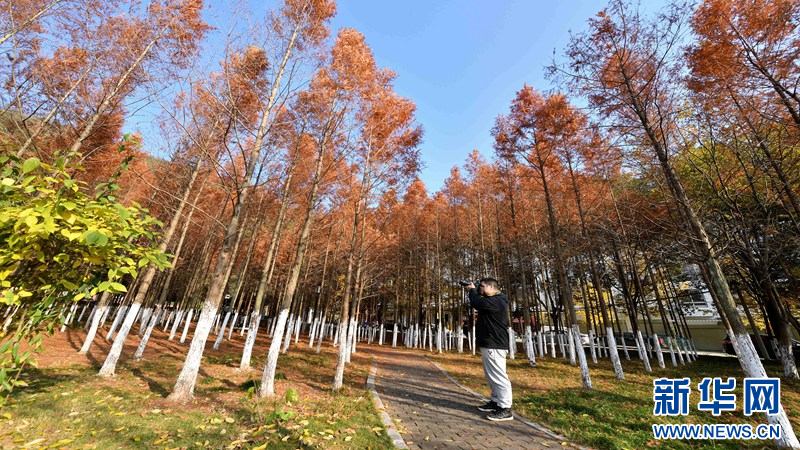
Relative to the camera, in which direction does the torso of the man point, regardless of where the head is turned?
to the viewer's left

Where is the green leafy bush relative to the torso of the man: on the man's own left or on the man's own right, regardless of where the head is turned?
on the man's own left

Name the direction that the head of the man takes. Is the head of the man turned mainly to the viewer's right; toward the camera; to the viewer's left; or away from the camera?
to the viewer's left
